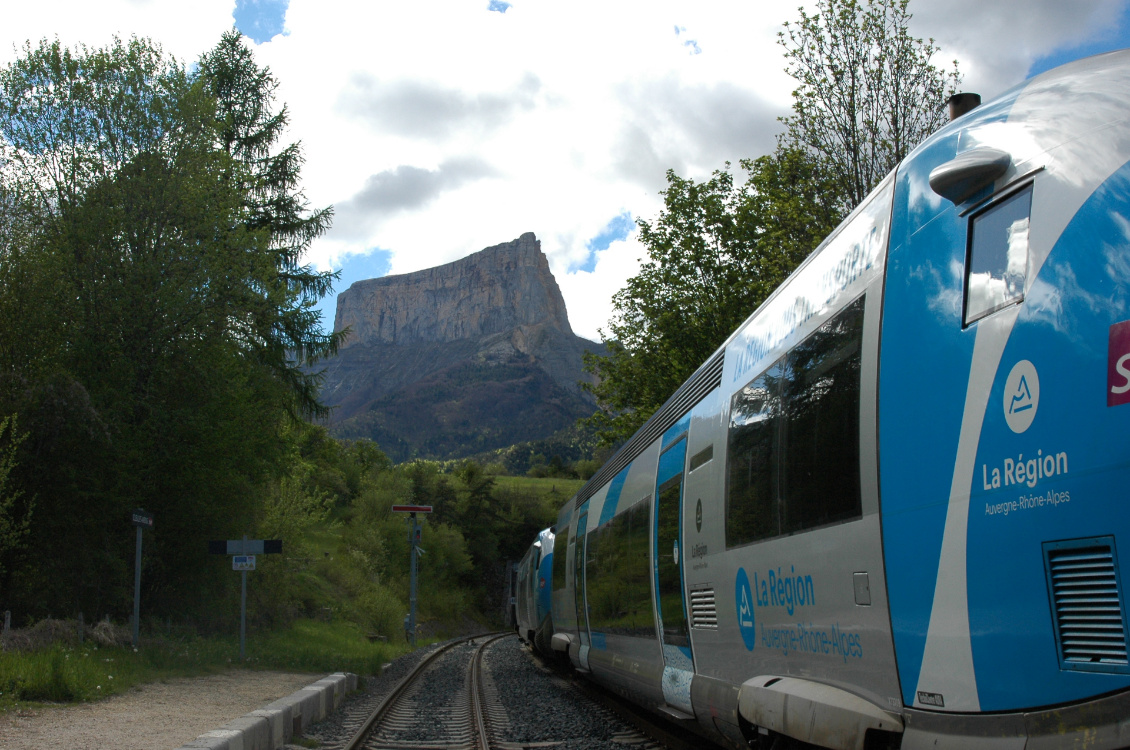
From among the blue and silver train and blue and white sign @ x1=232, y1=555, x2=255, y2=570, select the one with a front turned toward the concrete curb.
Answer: the blue and white sign

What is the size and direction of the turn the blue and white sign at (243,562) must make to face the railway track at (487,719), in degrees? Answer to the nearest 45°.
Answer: approximately 45° to its left

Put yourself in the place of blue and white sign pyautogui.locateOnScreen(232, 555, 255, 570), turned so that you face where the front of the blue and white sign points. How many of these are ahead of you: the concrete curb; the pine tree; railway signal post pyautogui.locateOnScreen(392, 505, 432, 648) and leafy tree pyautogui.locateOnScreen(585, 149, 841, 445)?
1

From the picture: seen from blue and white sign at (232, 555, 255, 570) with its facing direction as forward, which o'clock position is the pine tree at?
The pine tree is roughly at 6 o'clock from the blue and white sign.

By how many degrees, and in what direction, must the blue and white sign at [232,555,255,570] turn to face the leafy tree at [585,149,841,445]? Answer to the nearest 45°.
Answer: approximately 135° to its left

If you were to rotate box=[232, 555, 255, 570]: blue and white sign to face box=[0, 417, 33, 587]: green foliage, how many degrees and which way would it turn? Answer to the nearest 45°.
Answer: approximately 90° to its right

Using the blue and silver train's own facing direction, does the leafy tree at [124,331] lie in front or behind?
behind

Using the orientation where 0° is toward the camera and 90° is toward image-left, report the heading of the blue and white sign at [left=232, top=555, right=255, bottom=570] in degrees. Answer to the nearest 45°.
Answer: approximately 0°

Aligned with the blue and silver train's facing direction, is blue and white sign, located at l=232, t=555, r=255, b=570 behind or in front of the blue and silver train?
behind
